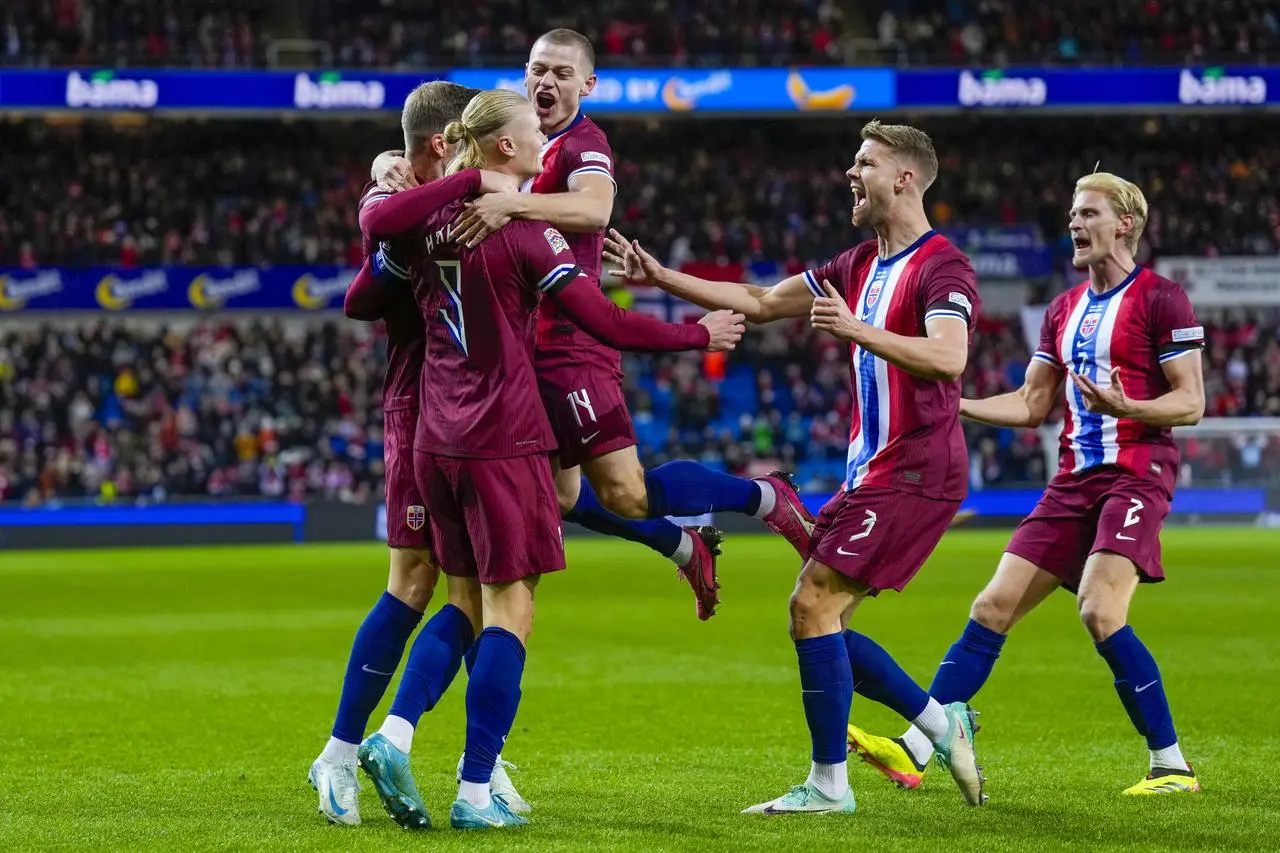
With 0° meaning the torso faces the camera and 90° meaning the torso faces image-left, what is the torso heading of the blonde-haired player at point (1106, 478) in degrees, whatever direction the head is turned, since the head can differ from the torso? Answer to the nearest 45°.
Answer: approximately 45°

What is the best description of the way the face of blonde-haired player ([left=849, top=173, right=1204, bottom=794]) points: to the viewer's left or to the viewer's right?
to the viewer's left

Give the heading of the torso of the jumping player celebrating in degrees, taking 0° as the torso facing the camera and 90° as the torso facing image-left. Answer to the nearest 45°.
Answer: approximately 45°

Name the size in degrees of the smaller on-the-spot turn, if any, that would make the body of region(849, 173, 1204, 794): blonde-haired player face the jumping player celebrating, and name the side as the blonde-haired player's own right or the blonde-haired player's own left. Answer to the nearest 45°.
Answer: approximately 45° to the blonde-haired player's own right
